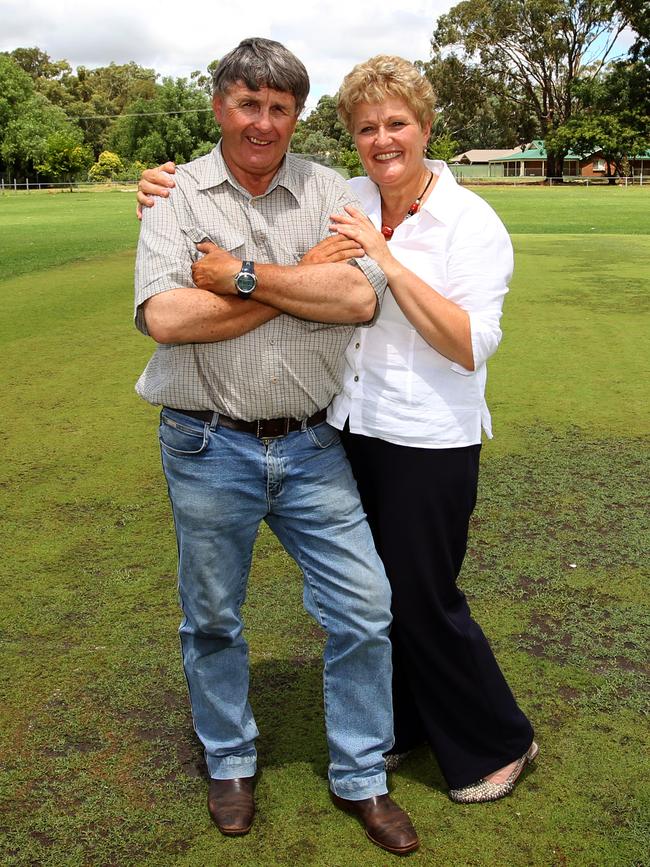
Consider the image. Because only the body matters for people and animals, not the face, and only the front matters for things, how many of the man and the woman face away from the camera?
0

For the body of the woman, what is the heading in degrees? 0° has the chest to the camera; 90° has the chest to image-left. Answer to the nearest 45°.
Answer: approximately 45°

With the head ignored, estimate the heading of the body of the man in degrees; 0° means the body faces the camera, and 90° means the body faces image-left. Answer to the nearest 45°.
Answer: approximately 0°
